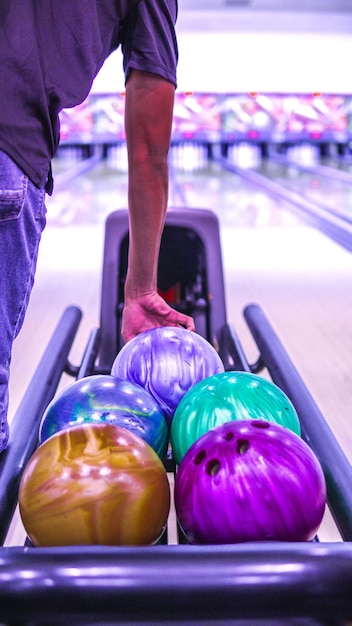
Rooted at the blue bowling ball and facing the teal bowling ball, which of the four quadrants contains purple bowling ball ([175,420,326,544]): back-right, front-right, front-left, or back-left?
front-right

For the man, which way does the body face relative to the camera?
away from the camera

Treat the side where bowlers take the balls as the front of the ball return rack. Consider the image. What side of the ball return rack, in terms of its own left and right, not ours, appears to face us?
front

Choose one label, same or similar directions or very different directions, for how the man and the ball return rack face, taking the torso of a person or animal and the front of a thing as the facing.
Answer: very different directions

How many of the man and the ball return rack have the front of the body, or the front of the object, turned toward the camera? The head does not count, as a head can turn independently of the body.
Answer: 1

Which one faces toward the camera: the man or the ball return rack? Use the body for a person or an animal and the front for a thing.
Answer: the ball return rack

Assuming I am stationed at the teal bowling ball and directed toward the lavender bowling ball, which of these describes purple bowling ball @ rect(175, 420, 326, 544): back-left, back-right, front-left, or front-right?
back-left
